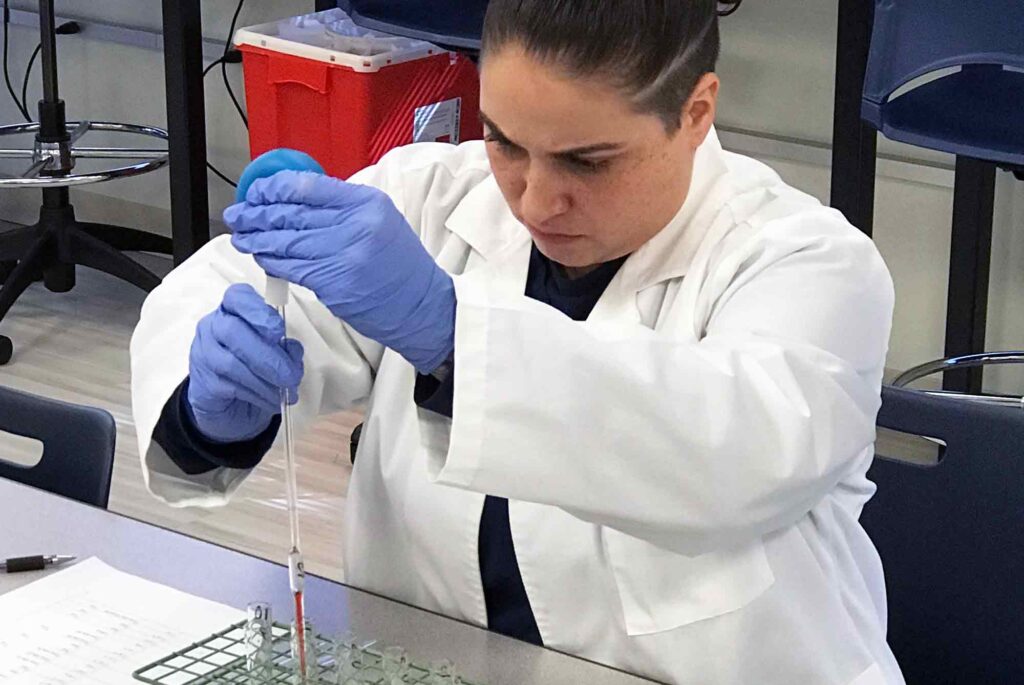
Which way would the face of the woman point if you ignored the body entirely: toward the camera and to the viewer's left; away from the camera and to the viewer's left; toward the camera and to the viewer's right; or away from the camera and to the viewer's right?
toward the camera and to the viewer's left

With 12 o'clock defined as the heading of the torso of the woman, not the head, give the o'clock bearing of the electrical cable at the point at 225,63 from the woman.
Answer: The electrical cable is roughly at 4 o'clock from the woman.

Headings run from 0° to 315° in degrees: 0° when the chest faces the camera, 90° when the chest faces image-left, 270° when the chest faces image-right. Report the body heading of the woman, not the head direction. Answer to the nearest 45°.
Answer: approximately 45°

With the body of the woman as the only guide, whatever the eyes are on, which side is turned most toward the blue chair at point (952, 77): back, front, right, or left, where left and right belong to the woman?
back

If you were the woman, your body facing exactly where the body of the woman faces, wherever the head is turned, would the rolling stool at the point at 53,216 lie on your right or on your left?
on your right

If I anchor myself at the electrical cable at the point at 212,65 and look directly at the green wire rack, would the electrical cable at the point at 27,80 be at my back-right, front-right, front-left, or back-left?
back-right

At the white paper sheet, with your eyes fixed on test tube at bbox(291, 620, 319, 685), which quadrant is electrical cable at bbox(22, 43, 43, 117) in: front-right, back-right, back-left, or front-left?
back-left

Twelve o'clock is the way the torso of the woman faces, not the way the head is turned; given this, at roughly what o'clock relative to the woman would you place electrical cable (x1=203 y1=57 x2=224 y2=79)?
The electrical cable is roughly at 4 o'clock from the woman.

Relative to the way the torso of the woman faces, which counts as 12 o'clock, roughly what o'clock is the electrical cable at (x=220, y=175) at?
The electrical cable is roughly at 4 o'clock from the woman.
